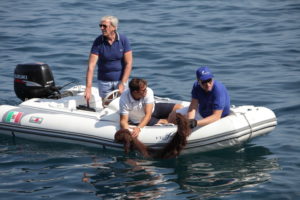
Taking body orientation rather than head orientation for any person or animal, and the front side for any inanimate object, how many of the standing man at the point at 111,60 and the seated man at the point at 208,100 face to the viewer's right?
0

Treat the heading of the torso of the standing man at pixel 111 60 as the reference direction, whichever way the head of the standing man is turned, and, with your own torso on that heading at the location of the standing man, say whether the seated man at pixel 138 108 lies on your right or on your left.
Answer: on your left

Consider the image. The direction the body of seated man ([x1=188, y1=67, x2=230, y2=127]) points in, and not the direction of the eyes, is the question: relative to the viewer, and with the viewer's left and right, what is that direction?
facing the viewer and to the left of the viewer

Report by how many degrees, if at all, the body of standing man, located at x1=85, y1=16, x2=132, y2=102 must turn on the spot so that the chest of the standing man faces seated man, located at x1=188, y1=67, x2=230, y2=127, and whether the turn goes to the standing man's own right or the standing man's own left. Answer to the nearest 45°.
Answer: approximately 90° to the standing man's own left

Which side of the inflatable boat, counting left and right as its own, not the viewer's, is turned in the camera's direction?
right

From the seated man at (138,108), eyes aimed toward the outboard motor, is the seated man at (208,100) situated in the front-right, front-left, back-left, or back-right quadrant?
back-right
